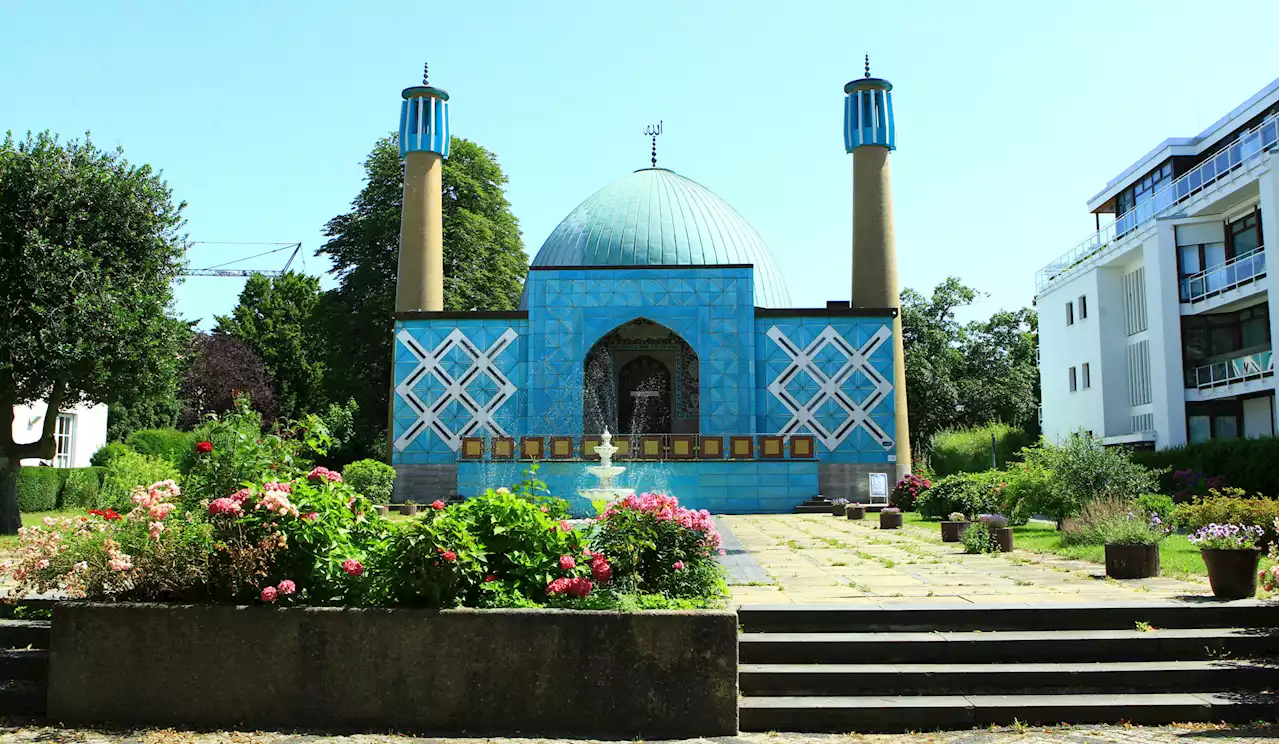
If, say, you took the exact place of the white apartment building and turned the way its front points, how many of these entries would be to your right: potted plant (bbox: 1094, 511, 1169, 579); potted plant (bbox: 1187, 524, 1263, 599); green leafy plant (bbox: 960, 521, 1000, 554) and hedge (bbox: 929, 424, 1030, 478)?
1

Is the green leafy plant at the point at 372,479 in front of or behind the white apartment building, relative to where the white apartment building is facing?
in front

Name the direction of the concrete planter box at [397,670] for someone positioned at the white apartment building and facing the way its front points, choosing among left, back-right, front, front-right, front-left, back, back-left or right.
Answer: front-left

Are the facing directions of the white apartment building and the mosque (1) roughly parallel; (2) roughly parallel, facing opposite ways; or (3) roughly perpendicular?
roughly perpendicular

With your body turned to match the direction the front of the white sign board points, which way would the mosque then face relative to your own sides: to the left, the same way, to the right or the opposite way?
the same way

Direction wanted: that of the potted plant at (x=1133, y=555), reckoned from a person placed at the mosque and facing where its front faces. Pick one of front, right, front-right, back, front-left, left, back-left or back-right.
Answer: front

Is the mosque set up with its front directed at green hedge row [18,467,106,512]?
no

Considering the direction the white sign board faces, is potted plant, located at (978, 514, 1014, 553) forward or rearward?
forward

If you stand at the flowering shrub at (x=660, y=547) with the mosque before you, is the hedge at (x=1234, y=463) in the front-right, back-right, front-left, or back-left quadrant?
front-right

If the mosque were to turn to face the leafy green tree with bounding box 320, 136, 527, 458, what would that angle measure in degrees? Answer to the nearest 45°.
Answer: approximately 135° to its right

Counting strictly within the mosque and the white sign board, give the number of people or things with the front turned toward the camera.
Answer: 2

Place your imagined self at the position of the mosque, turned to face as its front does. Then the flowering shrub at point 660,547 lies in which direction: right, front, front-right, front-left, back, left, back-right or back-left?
front

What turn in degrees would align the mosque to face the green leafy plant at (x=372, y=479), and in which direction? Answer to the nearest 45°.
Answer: approximately 45° to its right

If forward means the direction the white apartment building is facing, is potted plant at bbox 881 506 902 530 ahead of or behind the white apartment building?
ahead

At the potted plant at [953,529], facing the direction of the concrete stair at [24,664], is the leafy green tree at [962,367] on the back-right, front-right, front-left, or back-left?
back-right

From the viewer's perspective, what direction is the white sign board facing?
toward the camera

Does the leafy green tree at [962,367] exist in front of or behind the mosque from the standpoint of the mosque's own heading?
behind

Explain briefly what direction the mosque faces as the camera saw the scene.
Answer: facing the viewer
